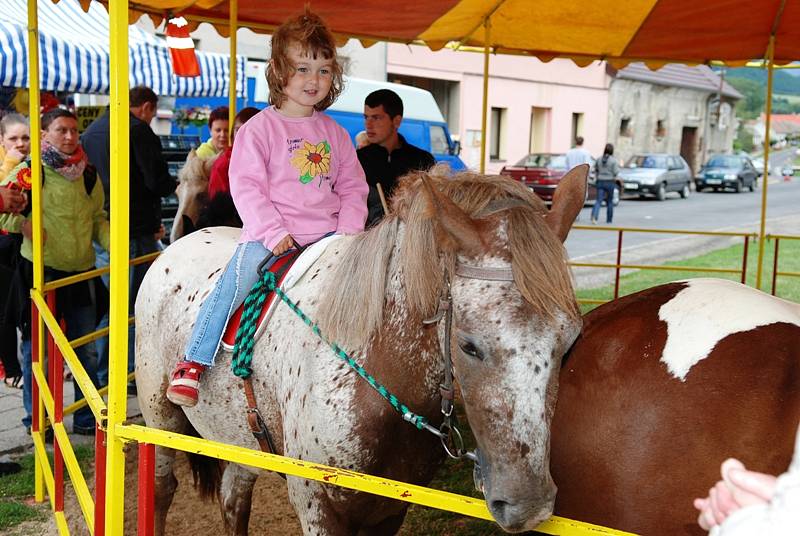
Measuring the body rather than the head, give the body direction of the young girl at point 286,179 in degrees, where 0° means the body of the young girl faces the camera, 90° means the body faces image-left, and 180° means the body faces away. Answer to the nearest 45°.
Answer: approximately 315°

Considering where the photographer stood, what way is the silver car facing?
facing the viewer and to the left of the viewer

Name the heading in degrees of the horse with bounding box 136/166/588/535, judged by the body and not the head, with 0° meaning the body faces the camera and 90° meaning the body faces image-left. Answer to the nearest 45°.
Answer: approximately 315°

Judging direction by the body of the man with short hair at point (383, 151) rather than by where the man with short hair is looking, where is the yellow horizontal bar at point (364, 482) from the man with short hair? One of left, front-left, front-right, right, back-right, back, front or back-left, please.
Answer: front-left

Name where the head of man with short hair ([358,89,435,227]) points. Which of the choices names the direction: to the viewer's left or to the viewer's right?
to the viewer's left

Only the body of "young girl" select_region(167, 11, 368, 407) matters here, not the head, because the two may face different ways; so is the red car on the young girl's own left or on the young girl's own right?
on the young girl's own left

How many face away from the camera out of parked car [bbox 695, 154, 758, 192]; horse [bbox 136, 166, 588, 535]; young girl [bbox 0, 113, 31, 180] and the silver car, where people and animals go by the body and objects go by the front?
0

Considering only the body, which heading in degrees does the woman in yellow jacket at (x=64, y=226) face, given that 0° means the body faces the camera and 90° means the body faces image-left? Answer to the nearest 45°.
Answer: approximately 315°

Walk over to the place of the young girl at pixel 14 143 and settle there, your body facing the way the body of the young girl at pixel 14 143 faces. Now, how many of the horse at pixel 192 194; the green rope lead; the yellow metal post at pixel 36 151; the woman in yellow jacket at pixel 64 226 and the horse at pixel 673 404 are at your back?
0

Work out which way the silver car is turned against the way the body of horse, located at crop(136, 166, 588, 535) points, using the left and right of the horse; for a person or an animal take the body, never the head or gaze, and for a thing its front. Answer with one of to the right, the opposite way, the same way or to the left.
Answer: to the right

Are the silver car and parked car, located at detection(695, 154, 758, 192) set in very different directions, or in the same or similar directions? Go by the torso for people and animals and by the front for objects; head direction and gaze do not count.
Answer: same or similar directions

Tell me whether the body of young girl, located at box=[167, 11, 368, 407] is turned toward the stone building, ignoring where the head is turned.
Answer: no

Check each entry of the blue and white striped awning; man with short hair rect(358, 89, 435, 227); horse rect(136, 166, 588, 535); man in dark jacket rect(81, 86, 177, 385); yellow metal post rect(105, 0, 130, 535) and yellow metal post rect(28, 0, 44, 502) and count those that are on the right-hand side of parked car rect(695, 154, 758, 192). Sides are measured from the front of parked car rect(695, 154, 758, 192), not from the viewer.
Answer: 0

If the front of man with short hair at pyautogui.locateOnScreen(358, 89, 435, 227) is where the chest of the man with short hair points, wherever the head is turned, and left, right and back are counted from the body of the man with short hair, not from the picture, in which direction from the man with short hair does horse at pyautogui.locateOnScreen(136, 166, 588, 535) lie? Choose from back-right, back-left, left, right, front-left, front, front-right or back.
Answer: front-left

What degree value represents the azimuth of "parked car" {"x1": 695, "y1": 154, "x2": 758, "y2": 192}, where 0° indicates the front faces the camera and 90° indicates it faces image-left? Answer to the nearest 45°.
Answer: approximately 45°

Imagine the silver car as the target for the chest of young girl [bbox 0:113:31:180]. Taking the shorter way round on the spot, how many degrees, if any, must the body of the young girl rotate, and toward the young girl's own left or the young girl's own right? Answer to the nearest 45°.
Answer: approximately 90° to the young girl's own left

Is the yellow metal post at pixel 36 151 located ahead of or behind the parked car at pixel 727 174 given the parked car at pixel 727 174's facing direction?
ahead
